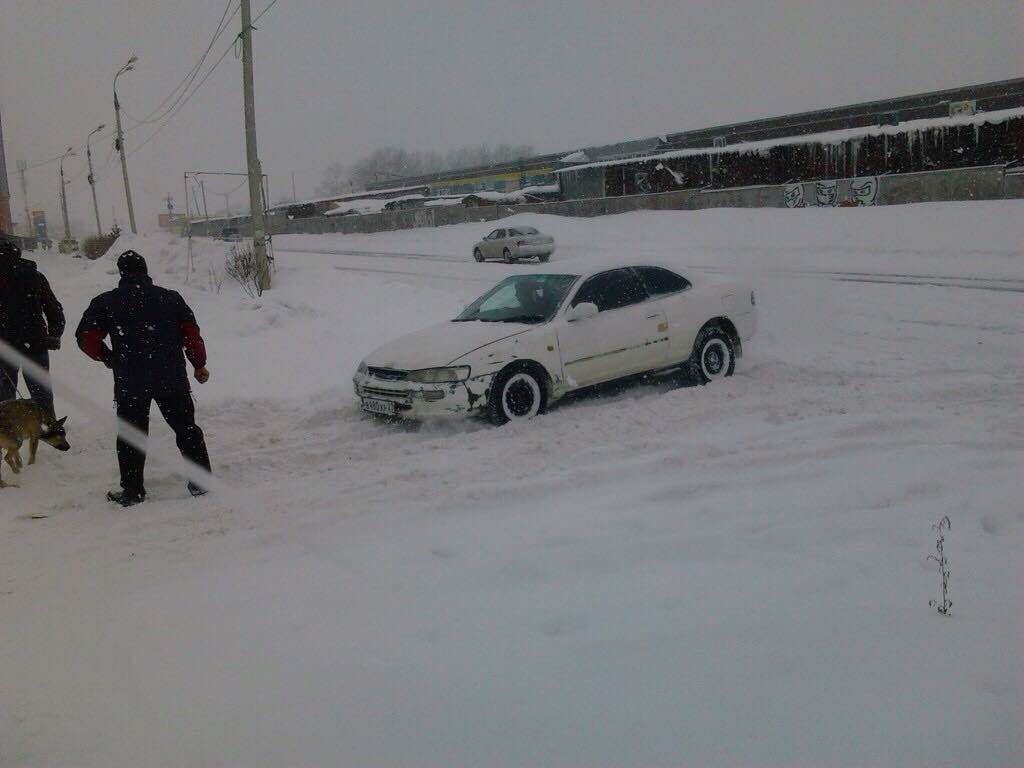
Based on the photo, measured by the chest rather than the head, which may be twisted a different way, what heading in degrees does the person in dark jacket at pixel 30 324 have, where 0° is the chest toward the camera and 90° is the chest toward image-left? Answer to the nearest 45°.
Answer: approximately 180°

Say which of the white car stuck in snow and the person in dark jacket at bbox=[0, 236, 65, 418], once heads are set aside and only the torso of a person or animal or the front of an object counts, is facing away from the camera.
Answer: the person in dark jacket

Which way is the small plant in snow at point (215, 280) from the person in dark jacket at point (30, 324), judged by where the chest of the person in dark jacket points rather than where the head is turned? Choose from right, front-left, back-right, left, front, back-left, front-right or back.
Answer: front-right

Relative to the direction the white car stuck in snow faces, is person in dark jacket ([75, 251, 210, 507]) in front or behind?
in front

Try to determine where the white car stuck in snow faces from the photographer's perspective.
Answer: facing the viewer and to the left of the viewer

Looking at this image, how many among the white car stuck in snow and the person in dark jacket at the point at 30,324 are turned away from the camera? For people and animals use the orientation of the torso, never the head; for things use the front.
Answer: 1

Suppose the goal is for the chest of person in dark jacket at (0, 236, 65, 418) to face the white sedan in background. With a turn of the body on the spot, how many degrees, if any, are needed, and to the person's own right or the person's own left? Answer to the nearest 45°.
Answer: approximately 45° to the person's own right

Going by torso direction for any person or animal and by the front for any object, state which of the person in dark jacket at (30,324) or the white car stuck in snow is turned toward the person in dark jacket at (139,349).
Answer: the white car stuck in snow
